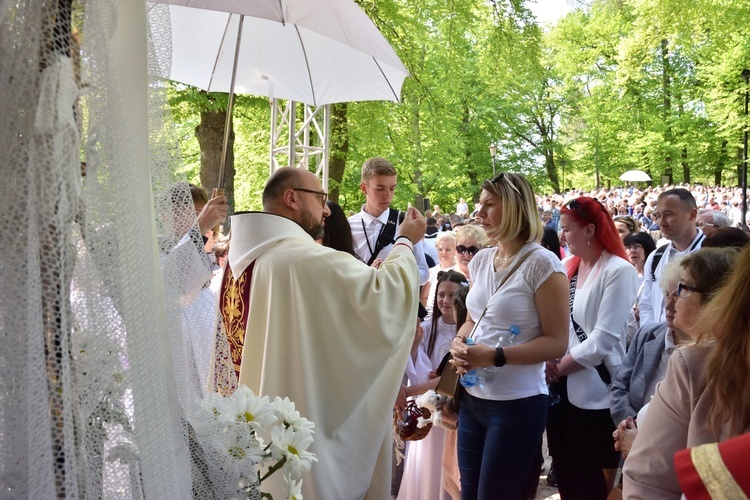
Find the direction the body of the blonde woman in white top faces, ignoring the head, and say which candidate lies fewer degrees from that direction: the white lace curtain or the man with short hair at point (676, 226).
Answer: the white lace curtain

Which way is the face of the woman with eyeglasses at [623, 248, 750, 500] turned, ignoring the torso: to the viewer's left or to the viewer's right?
to the viewer's left

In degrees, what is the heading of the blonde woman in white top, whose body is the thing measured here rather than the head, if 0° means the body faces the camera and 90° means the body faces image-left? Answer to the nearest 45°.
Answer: approximately 45°

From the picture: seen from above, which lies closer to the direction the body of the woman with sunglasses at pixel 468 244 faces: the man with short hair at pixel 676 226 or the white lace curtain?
the white lace curtain

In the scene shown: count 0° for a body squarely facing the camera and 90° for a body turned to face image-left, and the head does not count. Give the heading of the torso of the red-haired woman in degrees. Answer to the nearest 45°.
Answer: approximately 45°

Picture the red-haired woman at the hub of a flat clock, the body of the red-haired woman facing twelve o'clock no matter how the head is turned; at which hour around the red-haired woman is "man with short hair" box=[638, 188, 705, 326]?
The man with short hair is roughly at 5 o'clock from the red-haired woman.

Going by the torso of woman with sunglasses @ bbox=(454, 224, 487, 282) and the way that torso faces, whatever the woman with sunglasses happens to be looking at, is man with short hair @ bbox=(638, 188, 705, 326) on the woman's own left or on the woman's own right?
on the woman's own left

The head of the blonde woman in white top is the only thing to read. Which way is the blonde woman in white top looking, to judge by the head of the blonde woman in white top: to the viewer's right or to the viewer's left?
to the viewer's left
